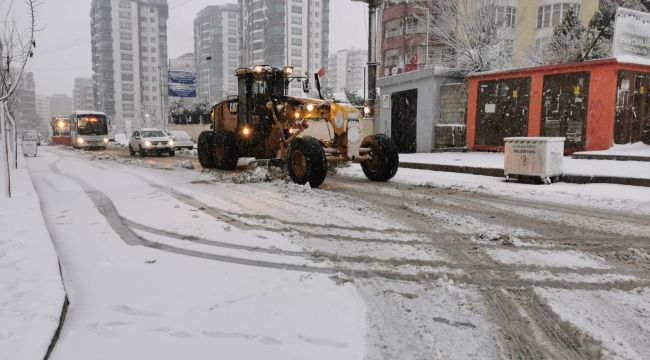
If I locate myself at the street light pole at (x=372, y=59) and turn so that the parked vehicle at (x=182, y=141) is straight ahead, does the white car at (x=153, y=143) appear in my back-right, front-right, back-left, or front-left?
front-left

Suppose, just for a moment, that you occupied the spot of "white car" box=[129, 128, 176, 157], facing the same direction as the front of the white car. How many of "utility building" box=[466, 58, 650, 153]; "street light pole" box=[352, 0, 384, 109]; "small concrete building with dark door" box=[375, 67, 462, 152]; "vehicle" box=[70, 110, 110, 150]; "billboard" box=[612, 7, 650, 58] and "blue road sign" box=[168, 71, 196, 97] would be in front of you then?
4

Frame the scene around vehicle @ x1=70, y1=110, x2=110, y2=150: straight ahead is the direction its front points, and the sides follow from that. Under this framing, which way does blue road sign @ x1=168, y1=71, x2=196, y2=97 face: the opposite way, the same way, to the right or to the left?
the same way

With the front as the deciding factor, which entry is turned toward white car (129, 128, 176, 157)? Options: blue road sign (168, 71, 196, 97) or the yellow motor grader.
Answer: the blue road sign

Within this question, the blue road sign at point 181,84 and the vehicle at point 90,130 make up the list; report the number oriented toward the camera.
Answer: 2

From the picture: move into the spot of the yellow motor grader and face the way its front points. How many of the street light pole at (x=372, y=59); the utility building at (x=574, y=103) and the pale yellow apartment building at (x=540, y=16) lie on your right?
0

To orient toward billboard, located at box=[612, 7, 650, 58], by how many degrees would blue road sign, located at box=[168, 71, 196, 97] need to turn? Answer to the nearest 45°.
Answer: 0° — it already faces it

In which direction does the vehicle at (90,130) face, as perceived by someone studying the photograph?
facing the viewer

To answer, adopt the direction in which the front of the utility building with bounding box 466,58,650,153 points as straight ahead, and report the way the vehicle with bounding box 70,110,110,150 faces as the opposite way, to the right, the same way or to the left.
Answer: to the left

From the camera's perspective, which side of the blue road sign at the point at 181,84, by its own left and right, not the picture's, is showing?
front

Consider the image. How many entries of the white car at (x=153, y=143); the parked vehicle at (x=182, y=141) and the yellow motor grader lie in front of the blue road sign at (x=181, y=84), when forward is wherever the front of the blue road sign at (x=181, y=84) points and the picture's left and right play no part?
3

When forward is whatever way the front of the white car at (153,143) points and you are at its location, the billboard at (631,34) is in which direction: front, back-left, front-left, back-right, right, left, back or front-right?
front

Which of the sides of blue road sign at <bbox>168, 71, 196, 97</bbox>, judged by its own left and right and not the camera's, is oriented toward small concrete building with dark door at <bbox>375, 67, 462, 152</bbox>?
front

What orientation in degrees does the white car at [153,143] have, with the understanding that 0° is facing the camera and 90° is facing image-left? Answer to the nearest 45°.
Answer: approximately 315°
